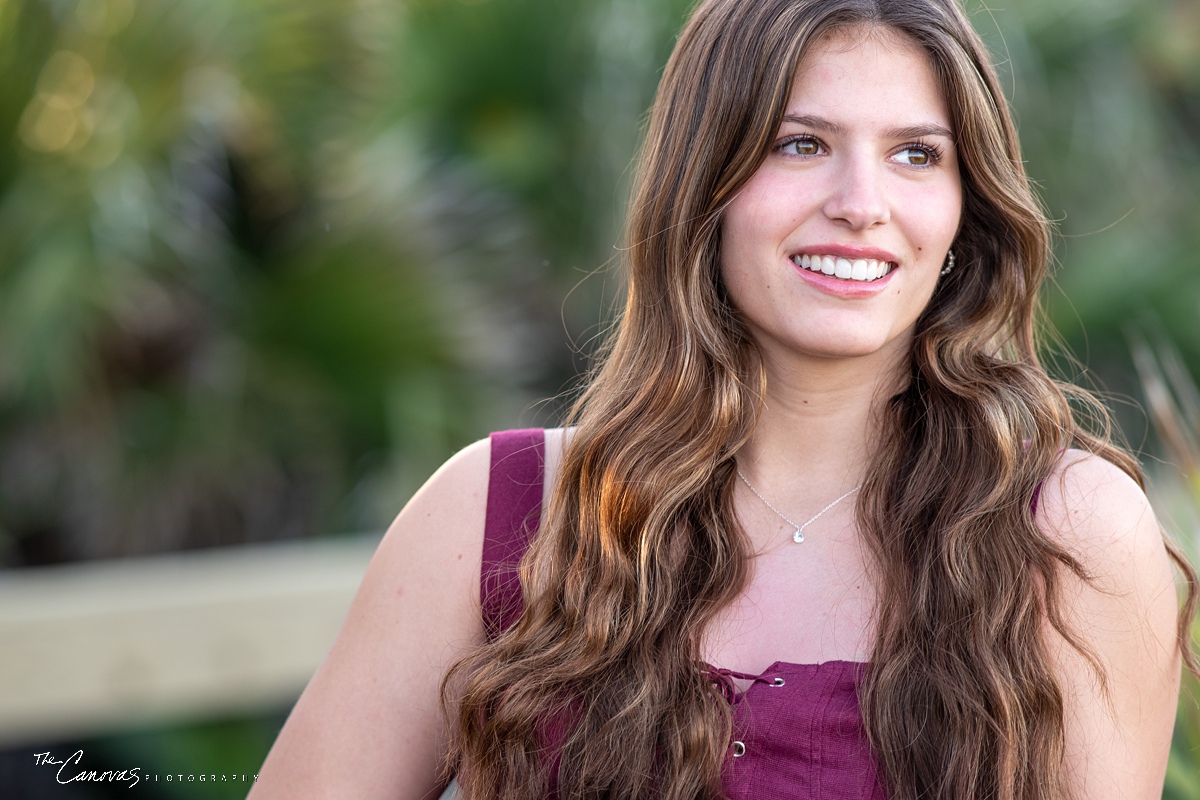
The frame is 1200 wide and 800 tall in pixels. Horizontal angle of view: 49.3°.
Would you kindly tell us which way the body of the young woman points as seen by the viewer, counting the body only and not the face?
toward the camera

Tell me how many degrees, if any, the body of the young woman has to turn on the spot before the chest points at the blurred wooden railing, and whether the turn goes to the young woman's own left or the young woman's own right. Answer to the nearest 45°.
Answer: approximately 135° to the young woman's own right
